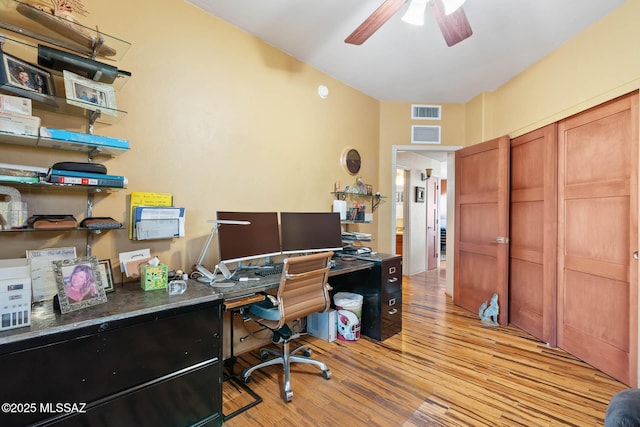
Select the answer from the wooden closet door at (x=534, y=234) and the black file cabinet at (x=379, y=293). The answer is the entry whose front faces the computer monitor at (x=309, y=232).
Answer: the wooden closet door

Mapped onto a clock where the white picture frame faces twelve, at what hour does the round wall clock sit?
The round wall clock is roughly at 10 o'clock from the white picture frame.

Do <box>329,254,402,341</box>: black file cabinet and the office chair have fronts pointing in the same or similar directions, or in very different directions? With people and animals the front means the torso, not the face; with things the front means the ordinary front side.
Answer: very different directions

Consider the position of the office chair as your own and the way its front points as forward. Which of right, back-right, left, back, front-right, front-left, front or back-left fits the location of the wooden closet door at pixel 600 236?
back-right

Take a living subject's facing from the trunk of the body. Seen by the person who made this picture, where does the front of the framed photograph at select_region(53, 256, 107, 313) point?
facing the viewer and to the right of the viewer

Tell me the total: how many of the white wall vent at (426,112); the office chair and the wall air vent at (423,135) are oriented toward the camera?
2

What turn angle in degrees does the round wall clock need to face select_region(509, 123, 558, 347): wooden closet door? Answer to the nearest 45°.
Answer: approximately 45° to its left

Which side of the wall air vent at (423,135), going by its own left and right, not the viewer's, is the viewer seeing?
front

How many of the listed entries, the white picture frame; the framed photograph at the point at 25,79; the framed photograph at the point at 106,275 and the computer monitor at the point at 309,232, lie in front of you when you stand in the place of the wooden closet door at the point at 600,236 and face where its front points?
4

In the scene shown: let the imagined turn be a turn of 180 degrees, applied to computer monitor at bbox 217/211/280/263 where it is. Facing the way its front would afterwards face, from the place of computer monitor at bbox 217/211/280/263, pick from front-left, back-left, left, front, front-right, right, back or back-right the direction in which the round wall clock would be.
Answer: right

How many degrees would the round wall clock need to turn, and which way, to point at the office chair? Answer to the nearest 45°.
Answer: approximately 45° to its right

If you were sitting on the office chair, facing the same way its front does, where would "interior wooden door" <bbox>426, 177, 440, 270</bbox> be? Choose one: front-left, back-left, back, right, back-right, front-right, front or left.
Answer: right

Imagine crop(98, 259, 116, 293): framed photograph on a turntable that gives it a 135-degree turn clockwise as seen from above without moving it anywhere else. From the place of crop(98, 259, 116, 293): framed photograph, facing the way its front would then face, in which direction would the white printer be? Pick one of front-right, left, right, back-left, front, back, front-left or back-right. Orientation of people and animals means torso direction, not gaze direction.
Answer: front-left

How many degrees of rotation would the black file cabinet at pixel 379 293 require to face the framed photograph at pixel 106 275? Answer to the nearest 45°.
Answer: approximately 90° to its right

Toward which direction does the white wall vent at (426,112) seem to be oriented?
toward the camera
